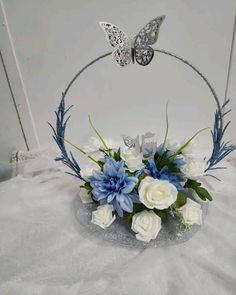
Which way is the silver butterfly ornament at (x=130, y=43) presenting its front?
toward the camera
